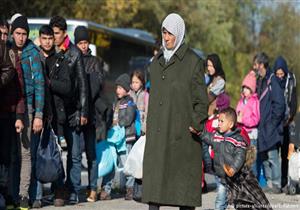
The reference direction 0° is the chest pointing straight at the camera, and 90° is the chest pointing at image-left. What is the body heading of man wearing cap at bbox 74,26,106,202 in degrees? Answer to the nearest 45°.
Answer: approximately 45°

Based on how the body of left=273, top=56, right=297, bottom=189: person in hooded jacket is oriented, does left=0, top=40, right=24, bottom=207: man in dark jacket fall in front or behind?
in front

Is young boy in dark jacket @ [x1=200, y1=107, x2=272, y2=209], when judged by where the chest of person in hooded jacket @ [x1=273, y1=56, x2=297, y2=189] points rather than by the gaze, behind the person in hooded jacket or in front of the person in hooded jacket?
in front

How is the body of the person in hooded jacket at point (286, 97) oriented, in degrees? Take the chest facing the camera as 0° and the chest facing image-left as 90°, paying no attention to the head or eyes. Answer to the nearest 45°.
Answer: approximately 45°
